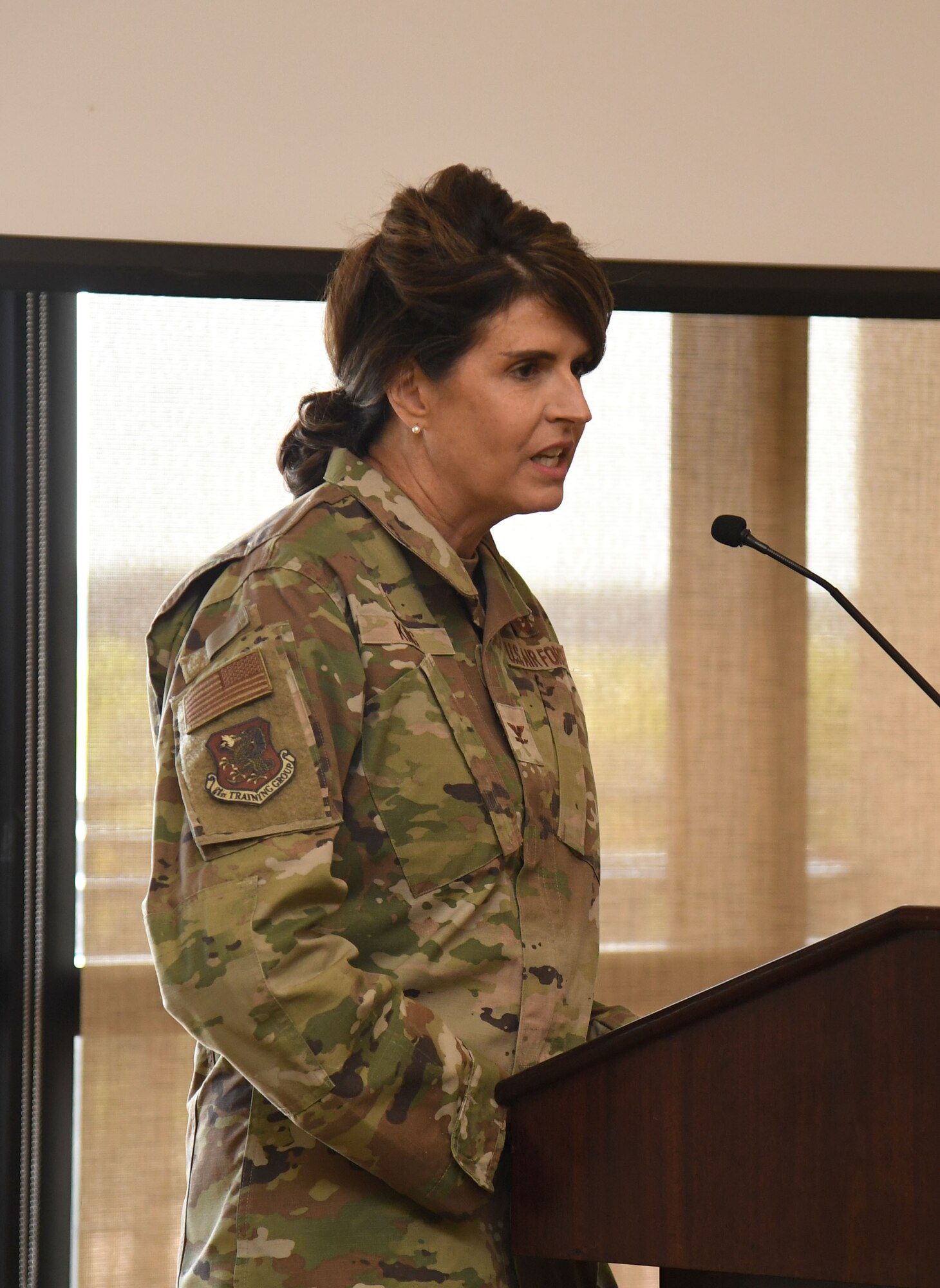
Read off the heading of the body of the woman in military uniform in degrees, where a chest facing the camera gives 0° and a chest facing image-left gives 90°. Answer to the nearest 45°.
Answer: approximately 315°

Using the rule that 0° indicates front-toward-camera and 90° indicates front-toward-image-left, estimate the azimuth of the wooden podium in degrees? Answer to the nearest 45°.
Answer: approximately 270°

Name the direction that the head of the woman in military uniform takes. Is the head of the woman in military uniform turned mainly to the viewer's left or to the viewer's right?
to the viewer's right
